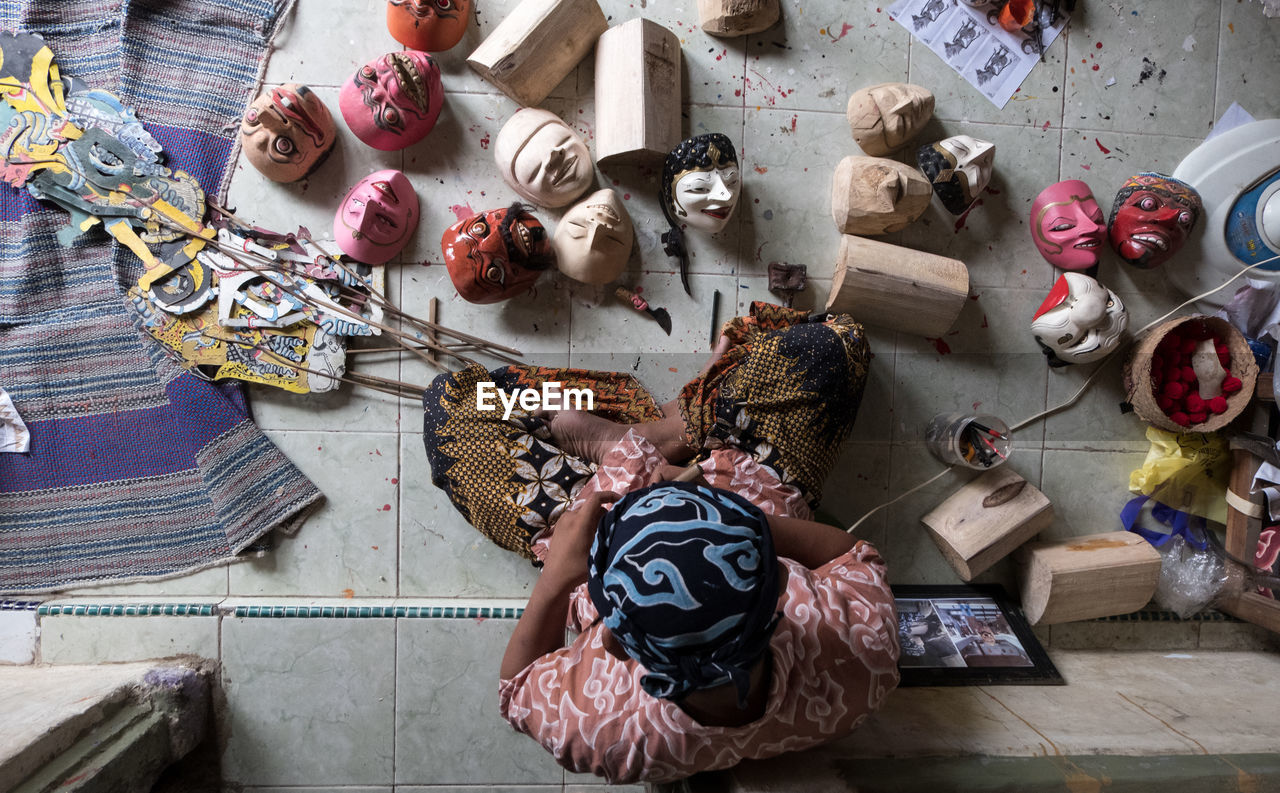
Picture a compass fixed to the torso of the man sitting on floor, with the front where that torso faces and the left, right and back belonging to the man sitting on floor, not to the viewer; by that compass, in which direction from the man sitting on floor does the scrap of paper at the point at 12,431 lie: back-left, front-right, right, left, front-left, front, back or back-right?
left

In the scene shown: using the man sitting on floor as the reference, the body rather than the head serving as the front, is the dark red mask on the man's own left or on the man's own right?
on the man's own left

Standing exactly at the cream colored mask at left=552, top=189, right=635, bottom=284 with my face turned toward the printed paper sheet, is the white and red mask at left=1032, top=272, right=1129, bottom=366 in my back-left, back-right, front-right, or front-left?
front-right

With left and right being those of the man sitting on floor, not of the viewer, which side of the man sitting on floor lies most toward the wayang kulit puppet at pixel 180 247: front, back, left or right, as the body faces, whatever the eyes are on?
left

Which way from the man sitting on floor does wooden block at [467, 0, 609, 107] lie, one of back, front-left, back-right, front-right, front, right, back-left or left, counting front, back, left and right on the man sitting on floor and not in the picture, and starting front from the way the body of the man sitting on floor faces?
front-left

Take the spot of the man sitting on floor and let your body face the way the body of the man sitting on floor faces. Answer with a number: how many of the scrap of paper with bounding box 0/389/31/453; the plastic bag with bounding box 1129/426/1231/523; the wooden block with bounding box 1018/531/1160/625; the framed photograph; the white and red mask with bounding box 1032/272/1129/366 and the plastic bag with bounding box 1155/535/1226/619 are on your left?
1

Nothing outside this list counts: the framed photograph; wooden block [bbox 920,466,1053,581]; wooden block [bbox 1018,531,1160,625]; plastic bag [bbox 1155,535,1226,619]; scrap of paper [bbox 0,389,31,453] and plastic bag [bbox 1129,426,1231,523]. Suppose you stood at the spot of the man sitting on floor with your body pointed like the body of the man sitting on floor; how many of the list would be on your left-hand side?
1

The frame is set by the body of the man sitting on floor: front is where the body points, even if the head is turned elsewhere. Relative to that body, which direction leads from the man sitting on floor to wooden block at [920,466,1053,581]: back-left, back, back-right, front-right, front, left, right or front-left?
front-right

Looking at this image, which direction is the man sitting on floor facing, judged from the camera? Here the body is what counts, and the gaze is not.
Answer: away from the camera

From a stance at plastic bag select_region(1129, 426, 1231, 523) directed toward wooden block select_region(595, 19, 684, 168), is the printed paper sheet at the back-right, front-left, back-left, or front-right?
front-right

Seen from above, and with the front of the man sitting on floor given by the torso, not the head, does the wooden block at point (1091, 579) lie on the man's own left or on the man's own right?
on the man's own right

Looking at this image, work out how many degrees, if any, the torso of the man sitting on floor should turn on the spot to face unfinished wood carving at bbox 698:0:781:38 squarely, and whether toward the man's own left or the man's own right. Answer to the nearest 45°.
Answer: approximately 45° to the man's own left

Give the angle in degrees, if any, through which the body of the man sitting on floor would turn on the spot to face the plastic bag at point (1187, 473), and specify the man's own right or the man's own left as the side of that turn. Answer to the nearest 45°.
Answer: approximately 45° to the man's own right

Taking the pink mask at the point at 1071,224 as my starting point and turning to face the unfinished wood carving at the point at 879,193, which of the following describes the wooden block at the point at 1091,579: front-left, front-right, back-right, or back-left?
back-left

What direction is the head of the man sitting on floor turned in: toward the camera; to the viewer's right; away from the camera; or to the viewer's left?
away from the camera

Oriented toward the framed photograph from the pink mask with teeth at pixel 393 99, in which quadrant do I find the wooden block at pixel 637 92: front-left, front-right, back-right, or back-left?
front-left
